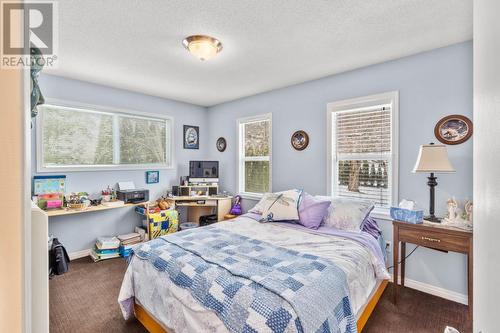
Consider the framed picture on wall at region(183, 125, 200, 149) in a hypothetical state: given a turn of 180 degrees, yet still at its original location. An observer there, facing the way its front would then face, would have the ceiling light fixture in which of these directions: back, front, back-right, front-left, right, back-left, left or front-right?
back-left

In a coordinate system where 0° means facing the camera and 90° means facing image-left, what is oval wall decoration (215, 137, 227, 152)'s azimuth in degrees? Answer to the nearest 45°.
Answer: approximately 45°

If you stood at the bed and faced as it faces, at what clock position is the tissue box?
The tissue box is roughly at 7 o'clock from the bed.

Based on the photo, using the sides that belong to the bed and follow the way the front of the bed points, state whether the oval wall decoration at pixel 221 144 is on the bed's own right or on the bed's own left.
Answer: on the bed's own right

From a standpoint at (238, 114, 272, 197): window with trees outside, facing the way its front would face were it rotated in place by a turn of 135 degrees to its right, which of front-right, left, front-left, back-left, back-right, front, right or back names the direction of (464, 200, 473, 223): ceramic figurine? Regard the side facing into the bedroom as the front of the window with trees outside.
back-right

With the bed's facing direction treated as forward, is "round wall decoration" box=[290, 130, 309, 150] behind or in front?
behind

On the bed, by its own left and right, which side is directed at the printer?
right

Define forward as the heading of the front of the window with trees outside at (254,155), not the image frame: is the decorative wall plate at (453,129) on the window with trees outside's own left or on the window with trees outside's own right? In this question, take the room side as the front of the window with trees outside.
on the window with trees outside's own left

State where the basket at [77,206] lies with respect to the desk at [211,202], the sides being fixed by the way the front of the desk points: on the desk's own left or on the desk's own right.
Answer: on the desk's own right

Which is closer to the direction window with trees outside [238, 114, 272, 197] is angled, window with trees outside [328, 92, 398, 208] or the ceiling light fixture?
the ceiling light fixture

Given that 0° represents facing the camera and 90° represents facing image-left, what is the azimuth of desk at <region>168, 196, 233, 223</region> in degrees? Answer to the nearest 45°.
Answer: approximately 0°

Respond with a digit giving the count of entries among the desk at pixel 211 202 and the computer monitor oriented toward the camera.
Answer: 2

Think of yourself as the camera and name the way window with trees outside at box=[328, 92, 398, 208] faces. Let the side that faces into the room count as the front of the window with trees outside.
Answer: facing the viewer and to the left of the viewer

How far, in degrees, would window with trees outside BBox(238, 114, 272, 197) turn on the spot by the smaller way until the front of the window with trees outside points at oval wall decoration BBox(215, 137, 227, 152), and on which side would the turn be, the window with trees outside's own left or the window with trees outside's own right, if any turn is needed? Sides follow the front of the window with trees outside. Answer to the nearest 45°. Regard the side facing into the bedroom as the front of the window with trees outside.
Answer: approximately 90° to the window with trees outside's own right
